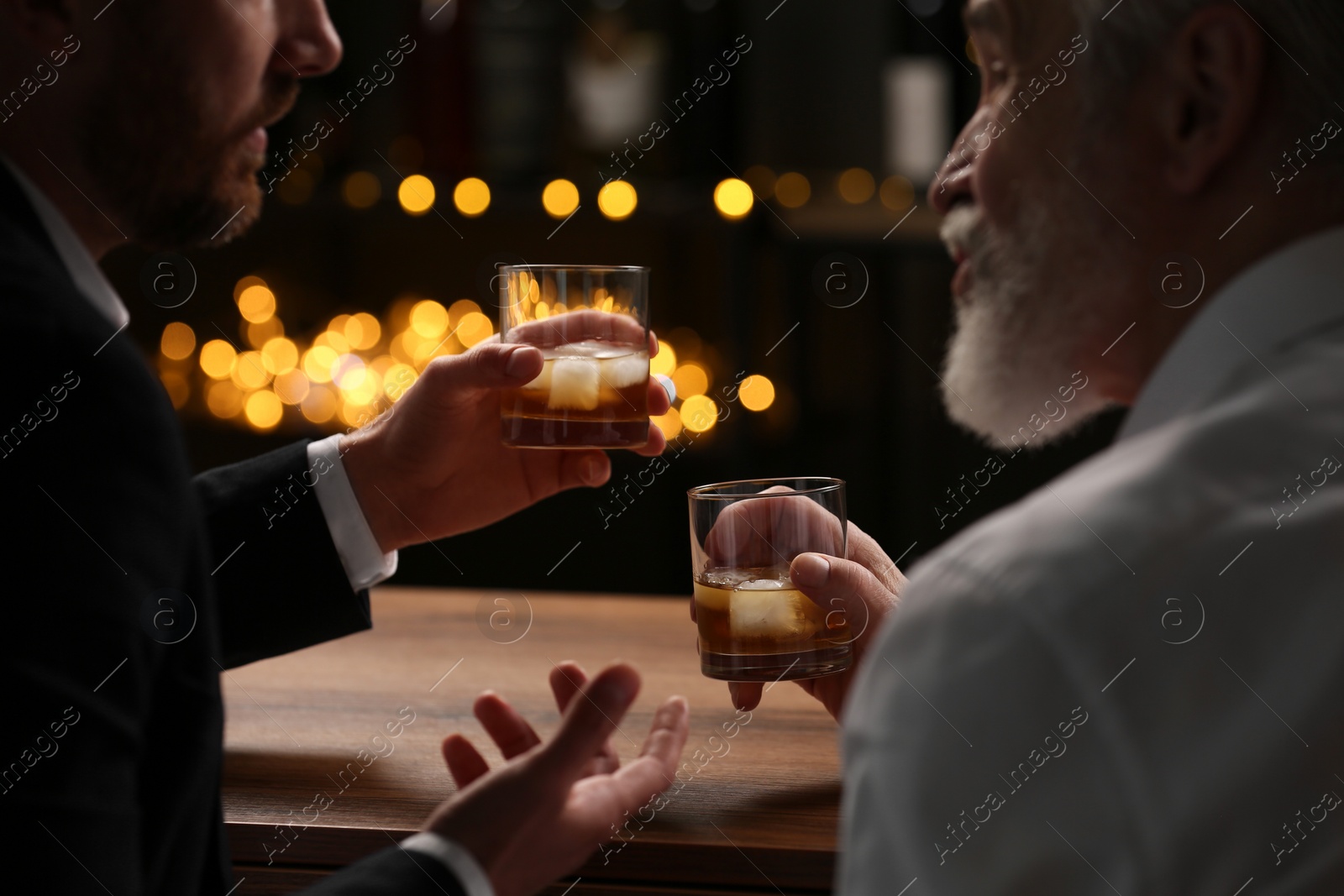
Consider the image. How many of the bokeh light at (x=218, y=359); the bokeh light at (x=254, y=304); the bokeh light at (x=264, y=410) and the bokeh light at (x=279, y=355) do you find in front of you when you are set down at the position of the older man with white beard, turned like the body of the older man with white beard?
4

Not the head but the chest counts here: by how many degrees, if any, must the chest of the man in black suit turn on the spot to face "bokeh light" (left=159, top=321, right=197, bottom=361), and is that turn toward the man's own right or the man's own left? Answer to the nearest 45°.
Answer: approximately 90° to the man's own left

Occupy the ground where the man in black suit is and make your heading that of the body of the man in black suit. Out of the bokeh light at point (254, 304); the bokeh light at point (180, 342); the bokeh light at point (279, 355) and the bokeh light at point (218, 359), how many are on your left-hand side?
4

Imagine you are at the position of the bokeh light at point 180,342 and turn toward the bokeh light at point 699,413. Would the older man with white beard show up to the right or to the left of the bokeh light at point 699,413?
right

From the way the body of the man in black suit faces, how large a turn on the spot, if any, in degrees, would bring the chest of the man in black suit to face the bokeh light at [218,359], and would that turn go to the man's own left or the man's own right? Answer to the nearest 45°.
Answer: approximately 90° to the man's own left

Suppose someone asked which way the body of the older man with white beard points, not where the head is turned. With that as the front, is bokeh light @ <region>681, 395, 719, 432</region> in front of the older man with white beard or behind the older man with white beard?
in front

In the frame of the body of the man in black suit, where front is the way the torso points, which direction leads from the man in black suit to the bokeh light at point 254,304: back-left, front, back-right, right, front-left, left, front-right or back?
left

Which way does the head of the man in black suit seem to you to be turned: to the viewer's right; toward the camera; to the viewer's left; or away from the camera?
to the viewer's right

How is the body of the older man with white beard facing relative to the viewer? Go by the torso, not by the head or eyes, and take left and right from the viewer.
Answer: facing away from the viewer and to the left of the viewer

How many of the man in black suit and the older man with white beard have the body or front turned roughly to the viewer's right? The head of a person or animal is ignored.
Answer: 1

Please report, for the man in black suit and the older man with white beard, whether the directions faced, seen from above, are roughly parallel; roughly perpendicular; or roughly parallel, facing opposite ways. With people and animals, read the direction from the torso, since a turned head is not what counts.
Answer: roughly perpendicular

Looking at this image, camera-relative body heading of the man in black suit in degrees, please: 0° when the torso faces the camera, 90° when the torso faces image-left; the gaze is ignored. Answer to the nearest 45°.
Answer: approximately 270°

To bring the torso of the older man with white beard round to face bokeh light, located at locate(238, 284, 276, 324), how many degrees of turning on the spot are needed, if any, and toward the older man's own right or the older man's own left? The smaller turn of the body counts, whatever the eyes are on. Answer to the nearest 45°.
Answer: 0° — they already face it

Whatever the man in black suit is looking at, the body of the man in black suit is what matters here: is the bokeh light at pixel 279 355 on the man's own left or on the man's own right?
on the man's own left
